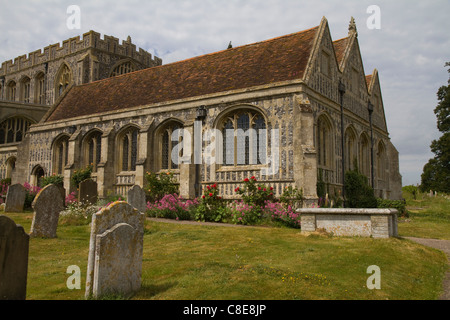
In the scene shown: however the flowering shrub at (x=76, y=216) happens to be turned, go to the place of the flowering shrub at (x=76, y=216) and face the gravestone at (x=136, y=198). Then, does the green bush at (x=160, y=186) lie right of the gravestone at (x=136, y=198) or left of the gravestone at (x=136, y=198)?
left

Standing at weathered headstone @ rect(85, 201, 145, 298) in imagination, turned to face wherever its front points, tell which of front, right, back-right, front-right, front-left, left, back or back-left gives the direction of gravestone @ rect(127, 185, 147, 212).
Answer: back-left

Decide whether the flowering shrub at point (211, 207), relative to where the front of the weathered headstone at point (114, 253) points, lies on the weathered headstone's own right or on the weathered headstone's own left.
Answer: on the weathered headstone's own left

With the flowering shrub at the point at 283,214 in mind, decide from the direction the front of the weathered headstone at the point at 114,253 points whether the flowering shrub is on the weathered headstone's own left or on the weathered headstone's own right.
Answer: on the weathered headstone's own left

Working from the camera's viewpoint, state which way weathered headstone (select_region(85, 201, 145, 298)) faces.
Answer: facing the viewer and to the right of the viewer

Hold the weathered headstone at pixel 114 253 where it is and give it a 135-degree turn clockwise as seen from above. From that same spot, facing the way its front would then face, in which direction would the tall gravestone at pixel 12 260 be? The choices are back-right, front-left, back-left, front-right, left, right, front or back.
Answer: front

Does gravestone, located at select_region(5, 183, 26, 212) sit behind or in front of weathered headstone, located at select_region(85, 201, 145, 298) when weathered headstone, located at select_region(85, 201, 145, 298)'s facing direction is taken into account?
behind

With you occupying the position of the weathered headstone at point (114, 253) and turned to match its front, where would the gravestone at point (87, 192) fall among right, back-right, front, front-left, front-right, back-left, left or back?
back-left

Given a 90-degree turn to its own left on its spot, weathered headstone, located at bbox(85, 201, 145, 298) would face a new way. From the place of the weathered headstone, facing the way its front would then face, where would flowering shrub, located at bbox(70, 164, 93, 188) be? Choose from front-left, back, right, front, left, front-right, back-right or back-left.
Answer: front-left
